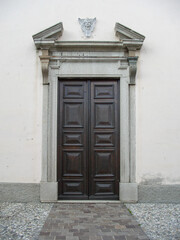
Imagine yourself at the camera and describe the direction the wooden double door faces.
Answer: facing the viewer
